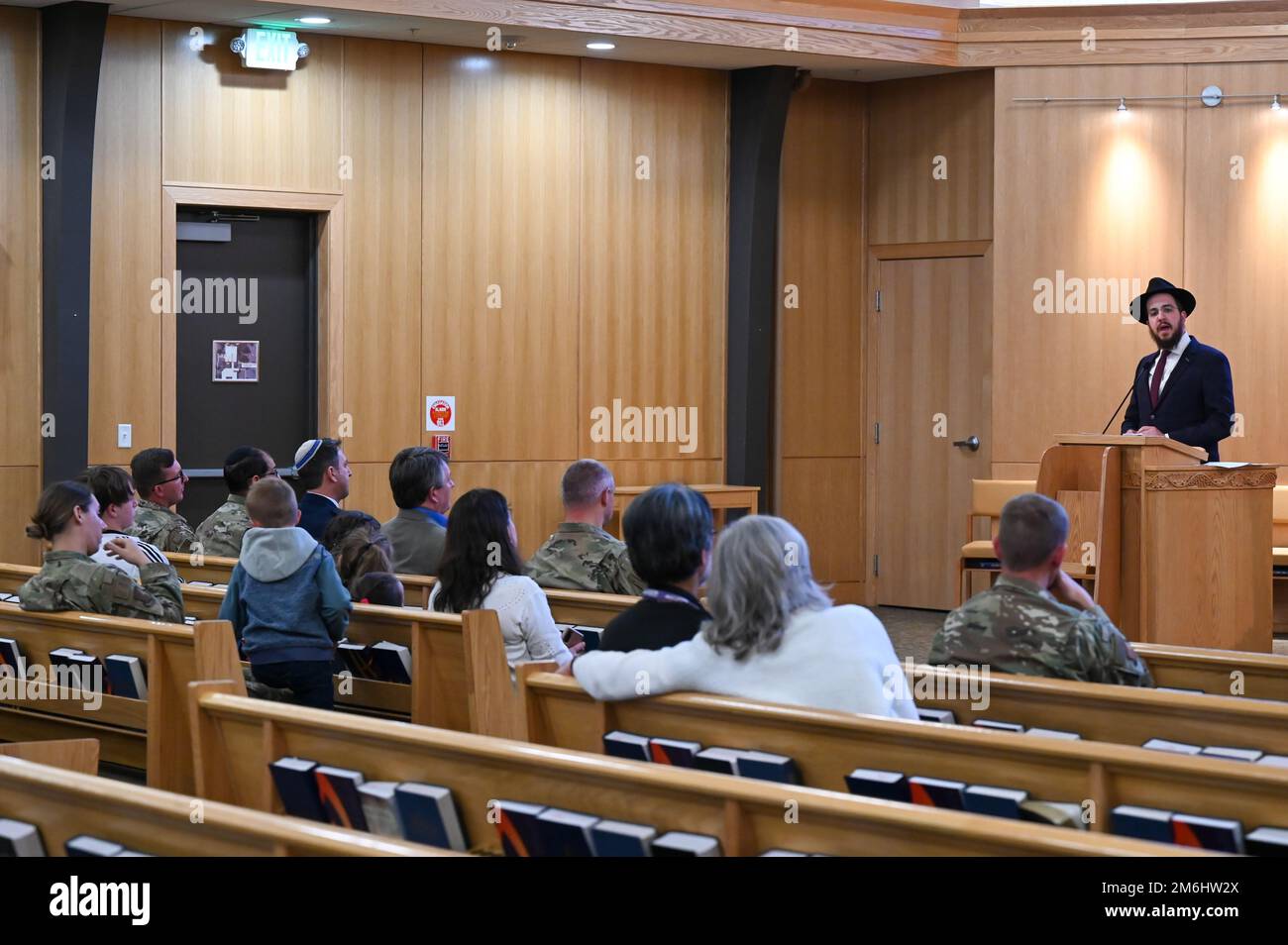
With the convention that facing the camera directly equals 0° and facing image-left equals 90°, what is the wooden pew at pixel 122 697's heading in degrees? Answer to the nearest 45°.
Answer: approximately 225°

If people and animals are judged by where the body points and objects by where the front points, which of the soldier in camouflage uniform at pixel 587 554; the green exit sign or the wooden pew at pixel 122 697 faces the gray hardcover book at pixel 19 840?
the green exit sign

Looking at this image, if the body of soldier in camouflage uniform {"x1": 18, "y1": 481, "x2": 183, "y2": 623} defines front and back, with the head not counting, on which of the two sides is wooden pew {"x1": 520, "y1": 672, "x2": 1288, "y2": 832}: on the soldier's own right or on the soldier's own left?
on the soldier's own right

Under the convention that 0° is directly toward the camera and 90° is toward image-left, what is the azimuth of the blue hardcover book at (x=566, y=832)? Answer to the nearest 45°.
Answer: approximately 45°

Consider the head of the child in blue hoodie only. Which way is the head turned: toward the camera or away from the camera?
away from the camera

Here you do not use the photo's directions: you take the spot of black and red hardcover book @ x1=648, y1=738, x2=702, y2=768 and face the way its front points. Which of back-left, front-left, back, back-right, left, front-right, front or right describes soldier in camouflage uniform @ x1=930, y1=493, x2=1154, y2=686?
back

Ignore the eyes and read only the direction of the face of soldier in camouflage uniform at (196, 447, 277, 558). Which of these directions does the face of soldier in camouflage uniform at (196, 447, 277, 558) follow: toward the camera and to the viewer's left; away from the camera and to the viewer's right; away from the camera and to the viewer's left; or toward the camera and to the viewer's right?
away from the camera and to the viewer's right

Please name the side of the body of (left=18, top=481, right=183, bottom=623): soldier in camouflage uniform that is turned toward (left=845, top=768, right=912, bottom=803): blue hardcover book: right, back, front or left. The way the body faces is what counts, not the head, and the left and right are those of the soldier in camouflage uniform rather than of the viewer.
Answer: right

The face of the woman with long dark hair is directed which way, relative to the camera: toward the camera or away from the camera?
away from the camera
